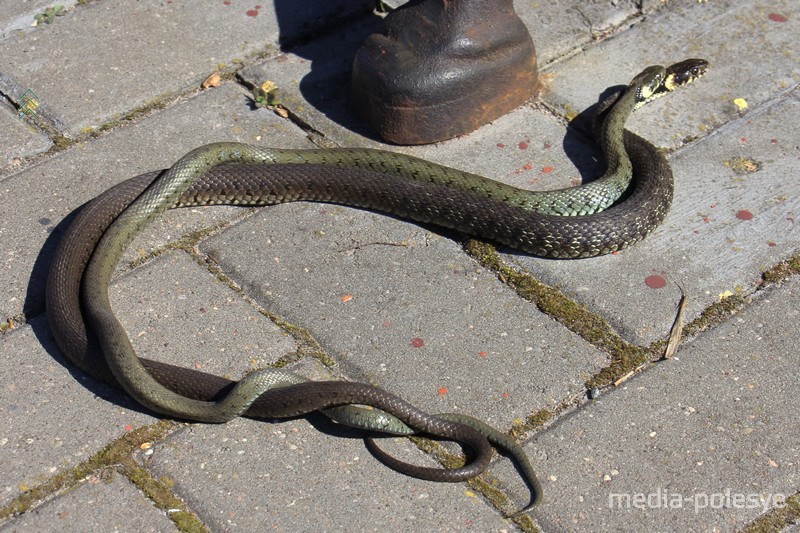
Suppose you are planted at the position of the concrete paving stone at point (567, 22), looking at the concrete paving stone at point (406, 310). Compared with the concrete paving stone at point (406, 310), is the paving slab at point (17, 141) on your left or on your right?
right

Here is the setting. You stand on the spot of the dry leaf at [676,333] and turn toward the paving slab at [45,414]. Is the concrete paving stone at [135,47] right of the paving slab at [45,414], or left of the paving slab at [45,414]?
right

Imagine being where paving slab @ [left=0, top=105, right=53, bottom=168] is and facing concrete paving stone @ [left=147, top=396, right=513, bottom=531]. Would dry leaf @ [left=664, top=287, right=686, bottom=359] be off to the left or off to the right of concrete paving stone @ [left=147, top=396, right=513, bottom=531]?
left

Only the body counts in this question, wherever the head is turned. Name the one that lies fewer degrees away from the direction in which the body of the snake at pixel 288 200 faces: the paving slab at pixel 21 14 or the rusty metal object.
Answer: the rusty metal object

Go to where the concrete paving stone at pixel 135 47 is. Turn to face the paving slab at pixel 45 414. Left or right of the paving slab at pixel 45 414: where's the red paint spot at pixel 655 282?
left
